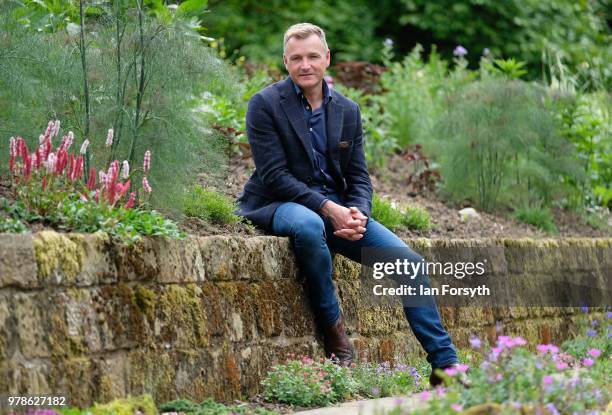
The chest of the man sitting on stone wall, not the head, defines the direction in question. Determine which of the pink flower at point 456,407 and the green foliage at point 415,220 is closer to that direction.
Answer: the pink flower

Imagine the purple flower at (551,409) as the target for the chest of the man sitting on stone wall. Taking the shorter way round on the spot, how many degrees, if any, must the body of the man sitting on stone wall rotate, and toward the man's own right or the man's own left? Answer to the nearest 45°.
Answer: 0° — they already face it

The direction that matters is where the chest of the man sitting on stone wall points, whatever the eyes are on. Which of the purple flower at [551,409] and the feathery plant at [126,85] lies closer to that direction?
the purple flower

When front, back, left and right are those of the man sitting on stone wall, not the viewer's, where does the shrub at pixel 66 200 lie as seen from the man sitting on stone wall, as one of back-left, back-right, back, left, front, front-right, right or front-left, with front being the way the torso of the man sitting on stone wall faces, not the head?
right

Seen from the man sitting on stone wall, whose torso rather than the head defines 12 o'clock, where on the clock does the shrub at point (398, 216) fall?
The shrub is roughly at 8 o'clock from the man sitting on stone wall.

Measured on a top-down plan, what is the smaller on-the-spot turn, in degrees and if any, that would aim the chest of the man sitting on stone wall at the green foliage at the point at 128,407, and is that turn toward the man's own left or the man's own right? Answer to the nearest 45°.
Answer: approximately 90° to the man's own right

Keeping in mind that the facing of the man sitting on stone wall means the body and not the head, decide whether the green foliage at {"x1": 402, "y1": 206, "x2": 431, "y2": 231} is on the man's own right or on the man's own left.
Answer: on the man's own left

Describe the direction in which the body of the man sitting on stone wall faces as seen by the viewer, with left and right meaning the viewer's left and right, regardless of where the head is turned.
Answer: facing the viewer and to the right of the viewer

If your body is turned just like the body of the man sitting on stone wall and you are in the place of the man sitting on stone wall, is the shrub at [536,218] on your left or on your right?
on your left
